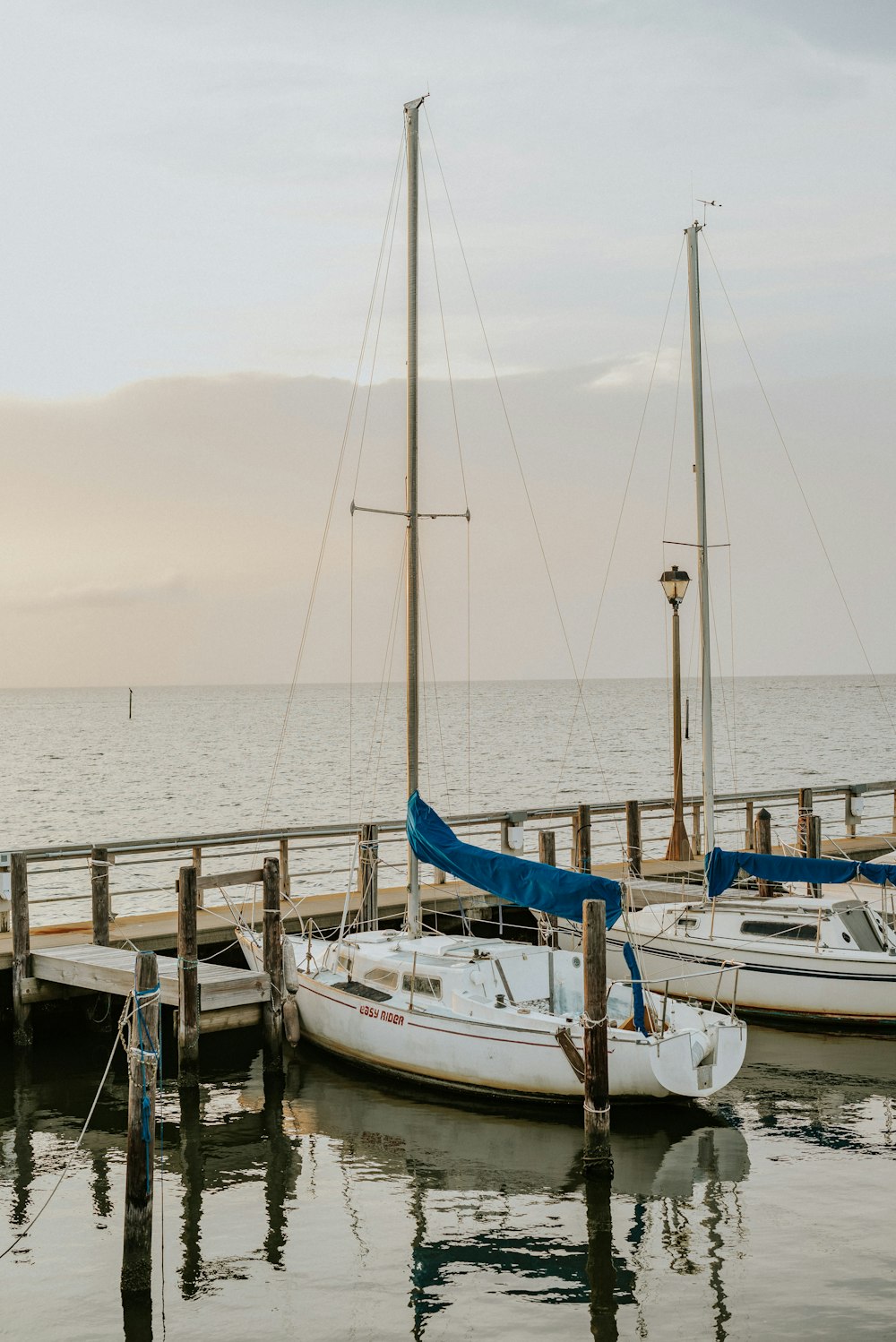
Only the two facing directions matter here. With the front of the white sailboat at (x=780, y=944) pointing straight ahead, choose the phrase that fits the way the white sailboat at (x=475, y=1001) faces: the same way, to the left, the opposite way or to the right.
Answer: the same way

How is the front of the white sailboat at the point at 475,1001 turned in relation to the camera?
facing away from the viewer and to the left of the viewer

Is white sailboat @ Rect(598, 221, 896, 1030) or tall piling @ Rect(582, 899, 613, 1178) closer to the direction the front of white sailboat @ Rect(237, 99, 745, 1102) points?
the white sailboat

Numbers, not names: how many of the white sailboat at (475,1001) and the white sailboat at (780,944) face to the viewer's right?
0

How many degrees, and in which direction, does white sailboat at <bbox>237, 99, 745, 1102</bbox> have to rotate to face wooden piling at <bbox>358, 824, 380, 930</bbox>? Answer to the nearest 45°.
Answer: approximately 45° to its right

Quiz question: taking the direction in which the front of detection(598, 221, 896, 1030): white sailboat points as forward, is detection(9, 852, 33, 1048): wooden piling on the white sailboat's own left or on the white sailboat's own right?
on the white sailboat's own left

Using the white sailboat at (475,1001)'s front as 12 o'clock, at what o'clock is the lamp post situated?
The lamp post is roughly at 2 o'clock from the white sailboat.

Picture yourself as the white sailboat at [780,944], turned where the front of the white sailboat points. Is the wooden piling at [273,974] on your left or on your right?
on your left

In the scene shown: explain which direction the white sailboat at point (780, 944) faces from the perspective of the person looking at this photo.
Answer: facing away from the viewer and to the left of the viewer

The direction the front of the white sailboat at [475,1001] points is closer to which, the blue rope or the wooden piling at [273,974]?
the wooden piling

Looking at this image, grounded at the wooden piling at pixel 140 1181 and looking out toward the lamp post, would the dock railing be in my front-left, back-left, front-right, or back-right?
front-left

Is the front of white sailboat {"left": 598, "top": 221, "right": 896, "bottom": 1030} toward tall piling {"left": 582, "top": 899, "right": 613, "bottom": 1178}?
no
